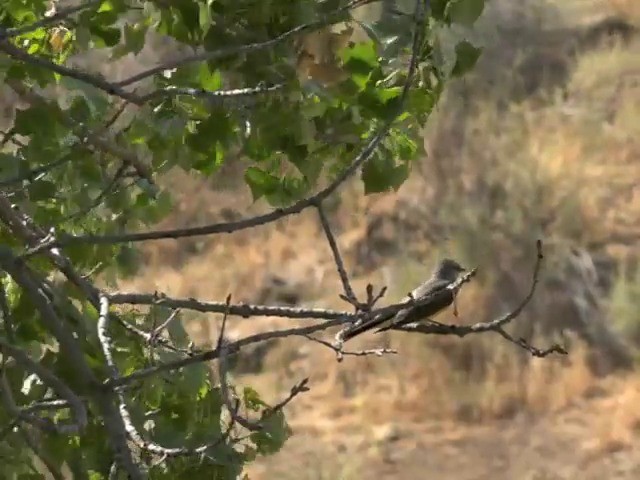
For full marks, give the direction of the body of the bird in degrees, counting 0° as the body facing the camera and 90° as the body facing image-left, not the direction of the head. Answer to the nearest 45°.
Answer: approximately 270°

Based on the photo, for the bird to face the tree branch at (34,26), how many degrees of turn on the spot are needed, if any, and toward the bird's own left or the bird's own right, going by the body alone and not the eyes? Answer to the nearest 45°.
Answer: approximately 135° to the bird's own right

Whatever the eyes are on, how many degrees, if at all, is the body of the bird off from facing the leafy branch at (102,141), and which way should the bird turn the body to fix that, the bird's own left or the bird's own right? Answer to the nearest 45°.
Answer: approximately 180°
